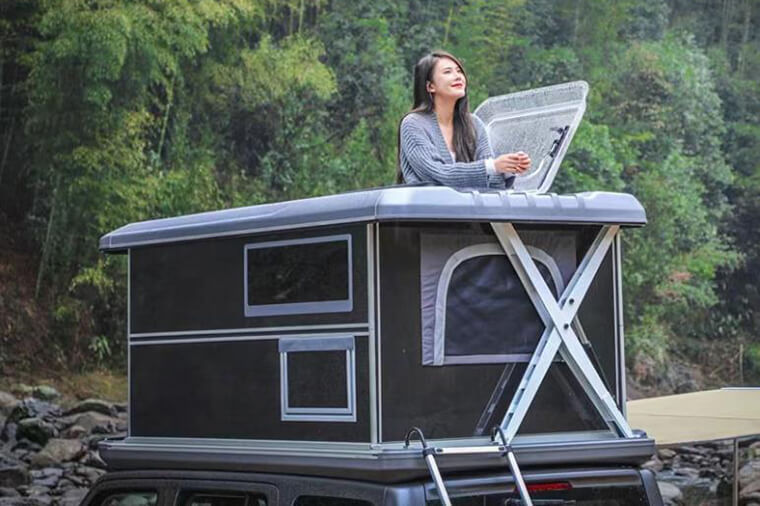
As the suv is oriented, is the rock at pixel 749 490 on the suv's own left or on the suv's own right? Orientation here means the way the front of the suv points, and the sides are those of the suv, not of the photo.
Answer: on the suv's own right

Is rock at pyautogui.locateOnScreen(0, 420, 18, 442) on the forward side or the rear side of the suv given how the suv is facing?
on the forward side

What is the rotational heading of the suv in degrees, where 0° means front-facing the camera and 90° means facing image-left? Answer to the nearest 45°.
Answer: approximately 135°

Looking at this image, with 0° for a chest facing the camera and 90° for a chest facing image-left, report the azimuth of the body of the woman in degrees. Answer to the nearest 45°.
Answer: approximately 315°

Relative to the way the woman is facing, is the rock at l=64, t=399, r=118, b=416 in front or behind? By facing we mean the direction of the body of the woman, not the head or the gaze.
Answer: behind

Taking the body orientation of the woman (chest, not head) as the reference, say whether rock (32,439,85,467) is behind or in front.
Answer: behind

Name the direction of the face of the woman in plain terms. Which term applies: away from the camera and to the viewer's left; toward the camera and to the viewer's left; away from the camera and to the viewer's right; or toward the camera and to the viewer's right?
toward the camera and to the viewer's right

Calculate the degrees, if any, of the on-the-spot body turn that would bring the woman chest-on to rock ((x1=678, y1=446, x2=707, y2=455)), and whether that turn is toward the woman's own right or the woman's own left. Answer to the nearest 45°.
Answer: approximately 135° to the woman's own left
